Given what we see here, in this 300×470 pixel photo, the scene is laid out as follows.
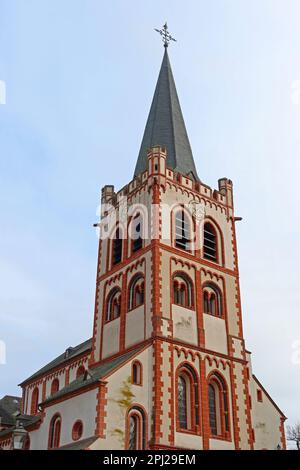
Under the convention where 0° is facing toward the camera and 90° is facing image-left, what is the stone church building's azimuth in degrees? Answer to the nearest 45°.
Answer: approximately 315°
